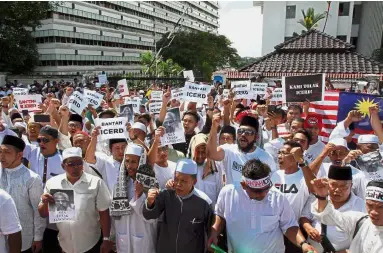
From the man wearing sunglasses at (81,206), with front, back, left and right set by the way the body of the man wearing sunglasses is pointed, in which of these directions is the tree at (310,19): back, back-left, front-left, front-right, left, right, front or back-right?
back-left

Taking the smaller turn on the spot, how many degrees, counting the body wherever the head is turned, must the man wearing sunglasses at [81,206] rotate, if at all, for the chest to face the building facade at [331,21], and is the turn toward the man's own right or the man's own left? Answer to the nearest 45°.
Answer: approximately 135° to the man's own left

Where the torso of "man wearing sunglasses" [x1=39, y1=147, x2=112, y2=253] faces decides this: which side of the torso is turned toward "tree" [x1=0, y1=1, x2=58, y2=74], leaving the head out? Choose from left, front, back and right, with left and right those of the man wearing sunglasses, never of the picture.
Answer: back

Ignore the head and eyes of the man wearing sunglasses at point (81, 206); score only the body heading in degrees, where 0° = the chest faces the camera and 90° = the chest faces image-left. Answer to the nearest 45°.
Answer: approximately 0°

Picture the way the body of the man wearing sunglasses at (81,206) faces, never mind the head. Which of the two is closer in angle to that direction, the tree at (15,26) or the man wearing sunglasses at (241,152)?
the man wearing sunglasses

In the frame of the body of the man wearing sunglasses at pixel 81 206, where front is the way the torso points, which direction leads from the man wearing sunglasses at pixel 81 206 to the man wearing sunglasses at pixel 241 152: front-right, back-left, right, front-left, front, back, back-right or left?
left

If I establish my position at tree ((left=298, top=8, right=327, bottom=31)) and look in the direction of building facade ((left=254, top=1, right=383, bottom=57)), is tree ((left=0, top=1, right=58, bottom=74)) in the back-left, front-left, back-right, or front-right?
back-left
